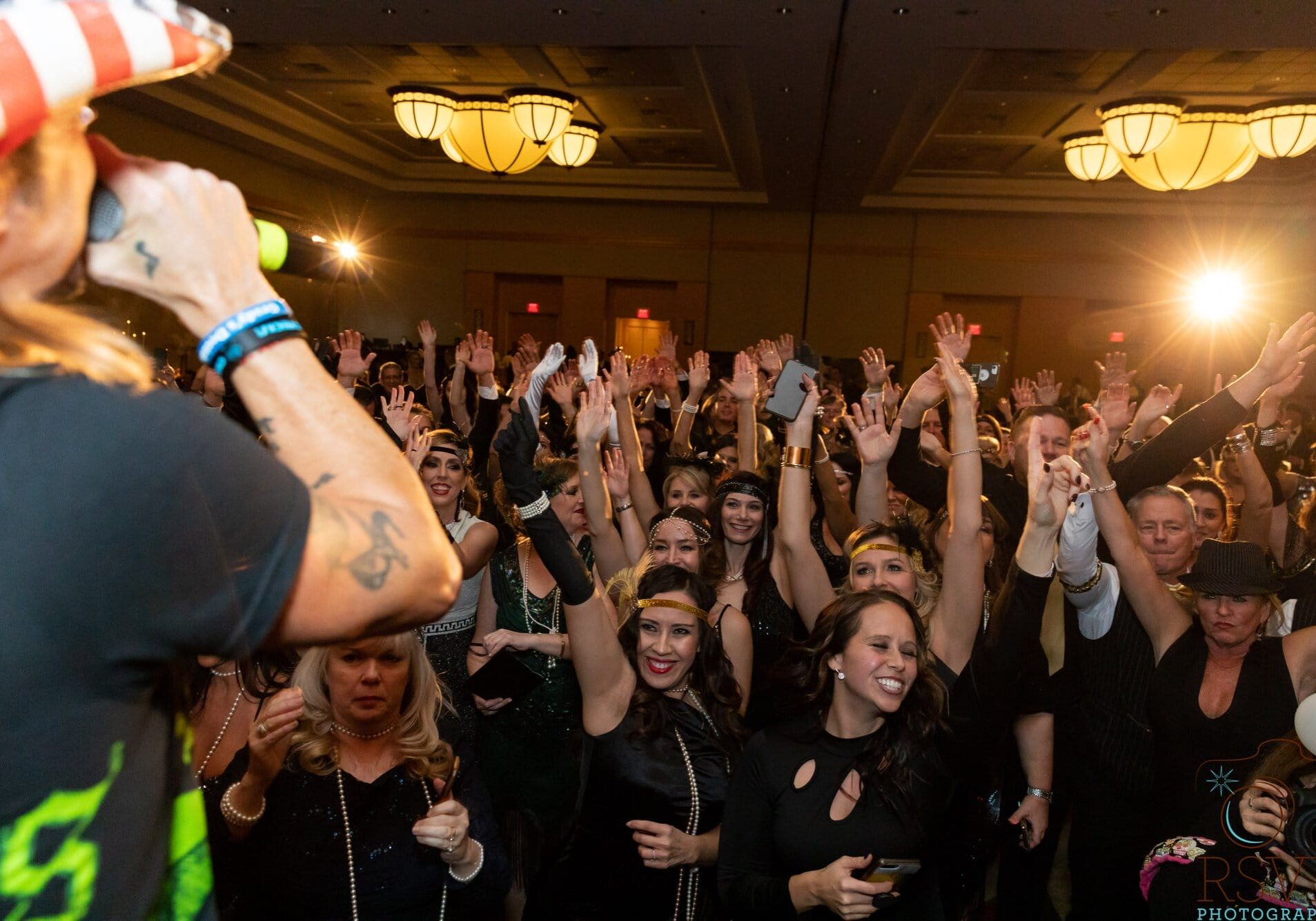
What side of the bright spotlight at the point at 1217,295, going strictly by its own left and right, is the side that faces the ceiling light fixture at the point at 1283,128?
front

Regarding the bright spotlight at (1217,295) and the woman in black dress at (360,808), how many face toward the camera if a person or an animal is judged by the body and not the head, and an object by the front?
2

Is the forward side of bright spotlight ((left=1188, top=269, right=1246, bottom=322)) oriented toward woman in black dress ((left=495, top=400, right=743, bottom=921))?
yes

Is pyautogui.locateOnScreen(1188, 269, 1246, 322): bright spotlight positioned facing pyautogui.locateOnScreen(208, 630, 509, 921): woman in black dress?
yes

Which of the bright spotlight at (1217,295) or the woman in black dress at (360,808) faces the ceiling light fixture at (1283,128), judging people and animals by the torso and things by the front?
the bright spotlight

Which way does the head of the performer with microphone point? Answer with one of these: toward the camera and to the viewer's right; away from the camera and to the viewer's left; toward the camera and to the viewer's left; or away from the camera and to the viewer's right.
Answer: away from the camera and to the viewer's right

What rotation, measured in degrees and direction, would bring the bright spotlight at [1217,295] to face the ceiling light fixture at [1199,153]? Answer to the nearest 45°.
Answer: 0° — it already faces it

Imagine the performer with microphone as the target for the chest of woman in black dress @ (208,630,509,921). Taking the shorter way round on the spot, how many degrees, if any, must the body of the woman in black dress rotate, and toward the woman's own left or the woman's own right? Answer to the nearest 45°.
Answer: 0° — they already face them

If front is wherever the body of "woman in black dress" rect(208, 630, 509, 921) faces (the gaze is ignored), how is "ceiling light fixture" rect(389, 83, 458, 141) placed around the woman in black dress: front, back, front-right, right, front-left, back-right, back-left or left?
back

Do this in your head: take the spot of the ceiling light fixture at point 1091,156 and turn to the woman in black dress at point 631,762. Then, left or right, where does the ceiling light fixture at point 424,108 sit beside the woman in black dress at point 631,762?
right
